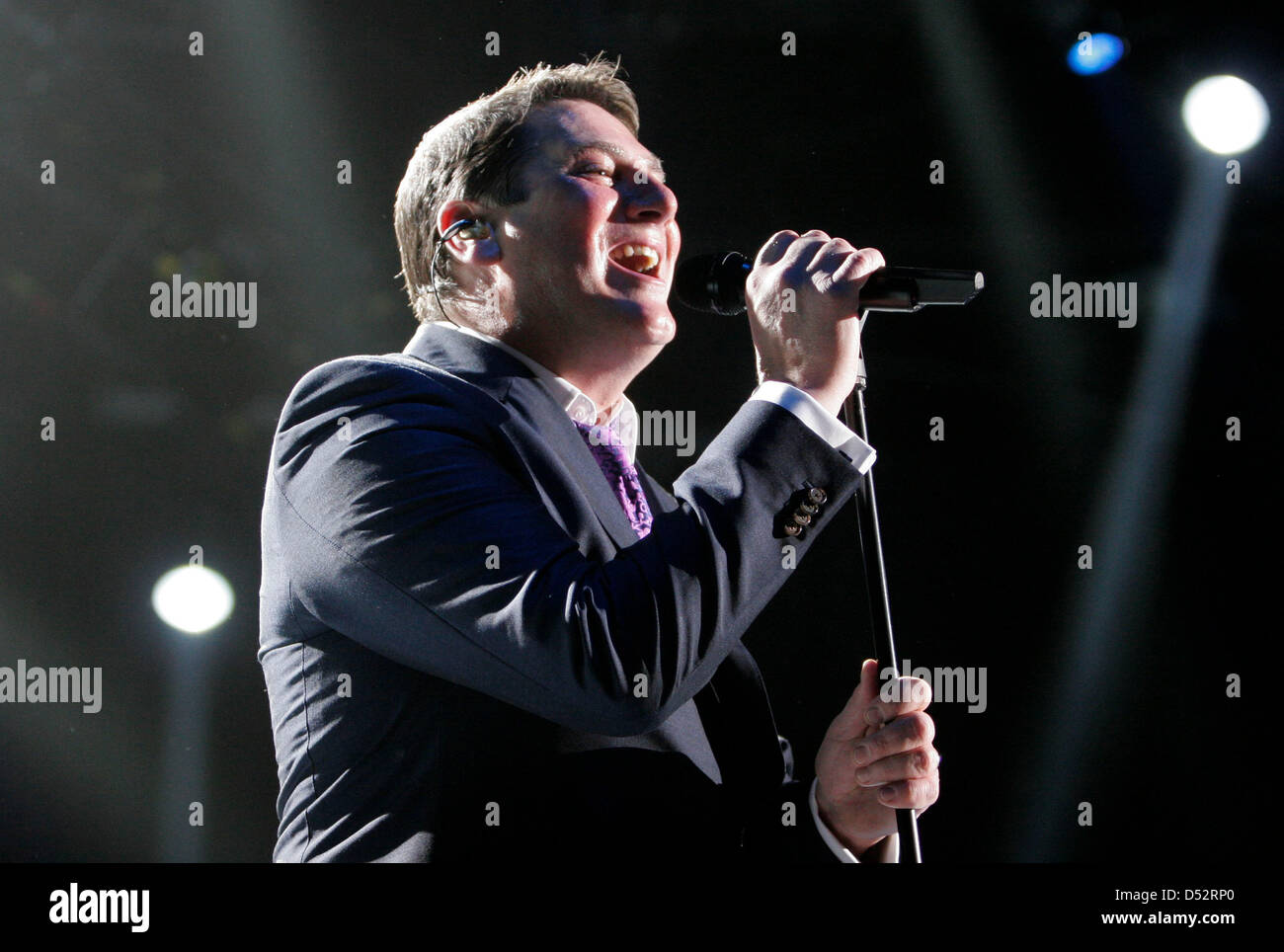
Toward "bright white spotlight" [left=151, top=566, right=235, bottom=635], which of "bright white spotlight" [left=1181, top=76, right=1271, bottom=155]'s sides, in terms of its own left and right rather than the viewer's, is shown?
right

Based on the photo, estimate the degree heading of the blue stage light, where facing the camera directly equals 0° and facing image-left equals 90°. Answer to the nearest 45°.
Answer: approximately 0°

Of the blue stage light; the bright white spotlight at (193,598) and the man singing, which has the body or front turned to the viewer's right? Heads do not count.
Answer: the man singing

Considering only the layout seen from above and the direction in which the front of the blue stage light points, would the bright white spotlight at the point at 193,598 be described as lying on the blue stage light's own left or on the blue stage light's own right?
on the blue stage light's own right

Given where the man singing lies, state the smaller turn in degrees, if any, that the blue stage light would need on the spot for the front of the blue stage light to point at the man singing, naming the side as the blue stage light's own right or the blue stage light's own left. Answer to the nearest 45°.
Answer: approximately 45° to the blue stage light's own right

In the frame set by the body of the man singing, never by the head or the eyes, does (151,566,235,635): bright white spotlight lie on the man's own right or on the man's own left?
on the man's own left

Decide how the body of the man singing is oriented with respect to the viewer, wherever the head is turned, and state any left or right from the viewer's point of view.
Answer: facing to the right of the viewer

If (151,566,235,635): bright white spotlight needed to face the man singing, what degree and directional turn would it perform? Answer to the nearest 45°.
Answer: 0° — it already faces them

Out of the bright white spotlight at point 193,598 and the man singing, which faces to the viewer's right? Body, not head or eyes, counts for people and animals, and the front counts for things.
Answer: the man singing
